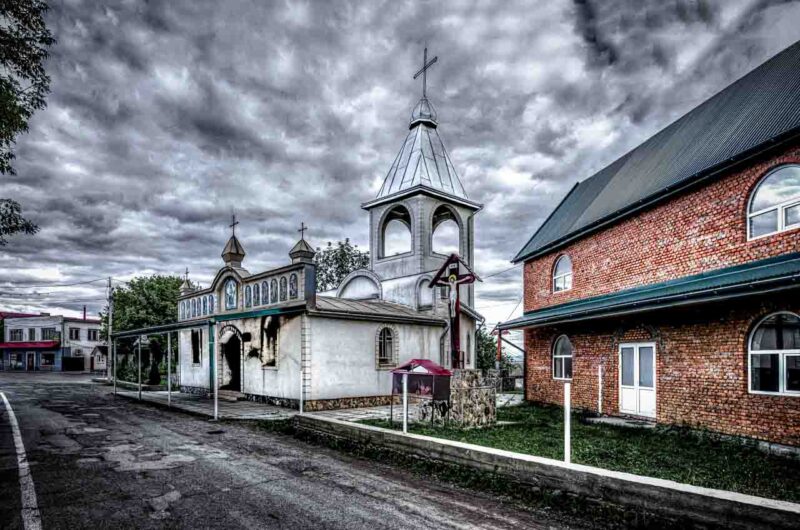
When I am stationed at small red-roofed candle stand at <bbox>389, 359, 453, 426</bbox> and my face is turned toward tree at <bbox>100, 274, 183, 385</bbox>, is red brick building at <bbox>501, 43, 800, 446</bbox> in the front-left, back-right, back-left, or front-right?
back-right

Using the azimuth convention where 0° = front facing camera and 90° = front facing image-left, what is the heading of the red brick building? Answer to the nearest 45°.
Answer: approximately 45°

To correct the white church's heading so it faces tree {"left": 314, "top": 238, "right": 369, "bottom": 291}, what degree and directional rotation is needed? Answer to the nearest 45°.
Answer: approximately 135° to its right

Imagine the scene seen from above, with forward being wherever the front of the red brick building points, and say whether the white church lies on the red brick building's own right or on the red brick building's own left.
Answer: on the red brick building's own right

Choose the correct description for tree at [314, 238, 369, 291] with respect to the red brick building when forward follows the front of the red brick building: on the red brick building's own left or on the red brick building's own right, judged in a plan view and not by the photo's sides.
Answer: on the red brick building's own right

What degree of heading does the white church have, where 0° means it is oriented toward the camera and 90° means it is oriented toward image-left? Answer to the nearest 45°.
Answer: approximately 45°
